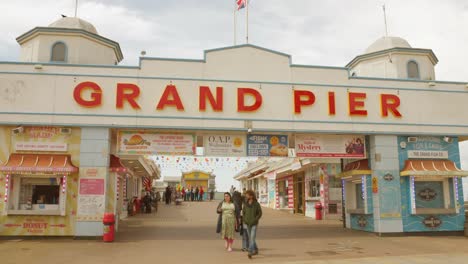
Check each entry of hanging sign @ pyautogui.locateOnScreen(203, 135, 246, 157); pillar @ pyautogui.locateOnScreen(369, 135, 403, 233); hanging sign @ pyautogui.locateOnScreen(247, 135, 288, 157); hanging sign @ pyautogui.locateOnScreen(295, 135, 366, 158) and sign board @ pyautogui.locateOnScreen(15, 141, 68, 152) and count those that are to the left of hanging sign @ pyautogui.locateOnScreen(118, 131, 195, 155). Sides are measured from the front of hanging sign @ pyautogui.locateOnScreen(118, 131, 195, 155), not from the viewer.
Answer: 4

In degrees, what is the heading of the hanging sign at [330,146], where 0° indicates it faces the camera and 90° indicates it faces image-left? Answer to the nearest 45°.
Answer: approximately 0°

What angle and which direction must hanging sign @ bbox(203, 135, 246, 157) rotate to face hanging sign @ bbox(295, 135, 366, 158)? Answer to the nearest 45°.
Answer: approximately 90° to its left

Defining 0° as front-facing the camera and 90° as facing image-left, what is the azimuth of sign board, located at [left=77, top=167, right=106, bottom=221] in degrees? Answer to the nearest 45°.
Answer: approximately 0°

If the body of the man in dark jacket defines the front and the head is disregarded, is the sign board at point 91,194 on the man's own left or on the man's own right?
on the man's own right

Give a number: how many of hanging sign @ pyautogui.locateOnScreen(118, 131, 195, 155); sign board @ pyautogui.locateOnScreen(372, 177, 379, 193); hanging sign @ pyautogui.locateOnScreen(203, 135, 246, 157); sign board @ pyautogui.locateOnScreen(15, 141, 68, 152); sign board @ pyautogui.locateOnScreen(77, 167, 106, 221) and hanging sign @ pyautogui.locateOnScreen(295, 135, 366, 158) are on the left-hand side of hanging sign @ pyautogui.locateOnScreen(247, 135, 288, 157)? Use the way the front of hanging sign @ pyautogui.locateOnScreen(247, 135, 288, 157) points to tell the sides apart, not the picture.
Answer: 2

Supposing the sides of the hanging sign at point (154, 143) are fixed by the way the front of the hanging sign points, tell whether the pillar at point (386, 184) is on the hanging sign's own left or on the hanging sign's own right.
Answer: on the hanging sign's own left

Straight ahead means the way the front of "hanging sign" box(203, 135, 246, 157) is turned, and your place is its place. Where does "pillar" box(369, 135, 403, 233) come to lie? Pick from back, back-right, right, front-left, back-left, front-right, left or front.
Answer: left

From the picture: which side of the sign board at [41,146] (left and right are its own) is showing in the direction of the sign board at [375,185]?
left
